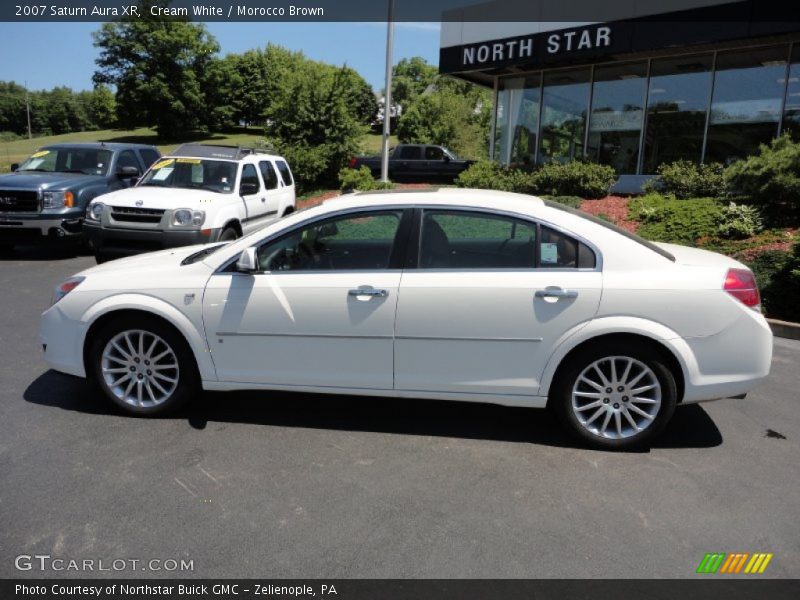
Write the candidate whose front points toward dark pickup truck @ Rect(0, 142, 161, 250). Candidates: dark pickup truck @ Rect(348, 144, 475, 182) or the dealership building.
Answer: the dealership building

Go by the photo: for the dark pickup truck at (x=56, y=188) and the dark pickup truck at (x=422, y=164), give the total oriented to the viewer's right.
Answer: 1

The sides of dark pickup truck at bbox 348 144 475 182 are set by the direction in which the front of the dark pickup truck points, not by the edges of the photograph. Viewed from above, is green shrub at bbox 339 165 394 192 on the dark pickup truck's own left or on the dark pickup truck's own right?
on the dark pickup truck's own right

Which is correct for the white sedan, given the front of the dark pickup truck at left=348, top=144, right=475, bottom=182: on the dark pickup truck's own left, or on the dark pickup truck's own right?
on the dark pickup truck's own right

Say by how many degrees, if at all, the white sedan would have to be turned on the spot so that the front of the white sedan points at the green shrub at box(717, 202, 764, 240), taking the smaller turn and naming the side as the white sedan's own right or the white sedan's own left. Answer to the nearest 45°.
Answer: approximately 135° to the white sedan's own right

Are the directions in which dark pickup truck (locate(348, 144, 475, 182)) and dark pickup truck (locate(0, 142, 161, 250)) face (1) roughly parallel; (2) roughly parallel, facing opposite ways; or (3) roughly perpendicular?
roughly perpendicular

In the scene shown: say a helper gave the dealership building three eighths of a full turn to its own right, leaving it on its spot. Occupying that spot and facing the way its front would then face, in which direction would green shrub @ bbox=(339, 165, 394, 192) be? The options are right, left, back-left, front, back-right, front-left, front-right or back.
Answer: left

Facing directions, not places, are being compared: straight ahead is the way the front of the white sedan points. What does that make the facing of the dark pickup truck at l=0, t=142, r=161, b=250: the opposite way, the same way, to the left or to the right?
to the left

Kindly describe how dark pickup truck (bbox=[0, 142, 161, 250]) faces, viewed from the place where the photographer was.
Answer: facing the viewer and to the left of the viewer

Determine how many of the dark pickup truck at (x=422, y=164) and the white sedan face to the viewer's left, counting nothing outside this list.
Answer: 1

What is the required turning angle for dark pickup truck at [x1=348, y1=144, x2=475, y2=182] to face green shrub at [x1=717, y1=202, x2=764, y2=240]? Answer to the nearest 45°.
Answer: approximately 90° to its right

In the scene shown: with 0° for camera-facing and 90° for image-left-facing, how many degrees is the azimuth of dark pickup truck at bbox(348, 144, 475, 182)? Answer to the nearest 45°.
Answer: approximately 270°

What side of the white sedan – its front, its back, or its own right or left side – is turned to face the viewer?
left

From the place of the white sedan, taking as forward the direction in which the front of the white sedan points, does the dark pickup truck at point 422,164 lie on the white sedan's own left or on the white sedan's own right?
on the white sedan's own right

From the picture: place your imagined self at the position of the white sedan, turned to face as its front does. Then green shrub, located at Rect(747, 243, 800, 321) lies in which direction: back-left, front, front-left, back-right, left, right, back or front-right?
back-right
